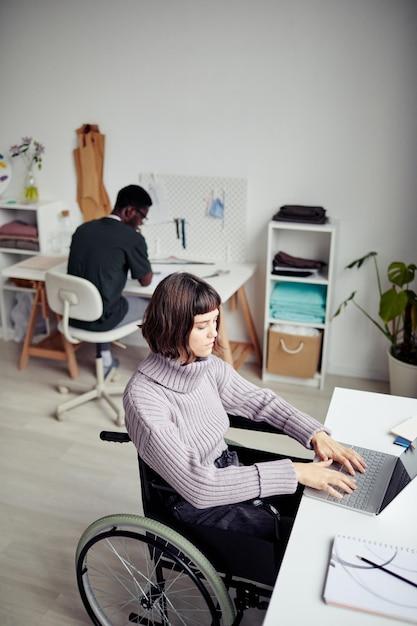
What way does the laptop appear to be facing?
to the viewer's left

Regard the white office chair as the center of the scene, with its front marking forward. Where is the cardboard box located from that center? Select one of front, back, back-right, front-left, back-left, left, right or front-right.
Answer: front-right

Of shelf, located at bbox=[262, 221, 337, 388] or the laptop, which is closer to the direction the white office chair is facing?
the shelf

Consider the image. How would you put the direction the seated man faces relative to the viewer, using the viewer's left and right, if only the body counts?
facing away from the viewer and to the right of the viewer

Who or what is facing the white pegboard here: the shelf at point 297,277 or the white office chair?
the white office chair

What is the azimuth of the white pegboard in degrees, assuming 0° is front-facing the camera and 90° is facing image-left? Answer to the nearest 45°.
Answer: approximately 0°

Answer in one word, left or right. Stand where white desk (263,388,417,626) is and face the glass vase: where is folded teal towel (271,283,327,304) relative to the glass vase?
right

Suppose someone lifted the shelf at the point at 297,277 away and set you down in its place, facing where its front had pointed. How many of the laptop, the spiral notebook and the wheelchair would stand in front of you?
3

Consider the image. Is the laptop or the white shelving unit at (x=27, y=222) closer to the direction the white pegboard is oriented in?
the laptop

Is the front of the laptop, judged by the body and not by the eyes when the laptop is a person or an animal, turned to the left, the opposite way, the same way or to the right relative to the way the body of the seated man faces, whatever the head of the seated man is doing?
to the left

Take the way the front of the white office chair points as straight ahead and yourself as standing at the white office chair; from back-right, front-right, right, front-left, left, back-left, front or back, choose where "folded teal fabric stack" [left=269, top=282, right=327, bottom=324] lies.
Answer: front-right

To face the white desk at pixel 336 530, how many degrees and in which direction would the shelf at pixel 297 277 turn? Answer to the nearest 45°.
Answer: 0° — it already faces it
